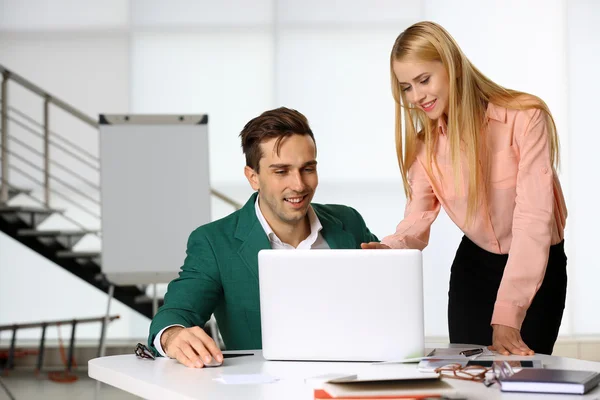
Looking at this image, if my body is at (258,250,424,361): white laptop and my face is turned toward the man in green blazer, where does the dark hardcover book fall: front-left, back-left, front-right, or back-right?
back-right

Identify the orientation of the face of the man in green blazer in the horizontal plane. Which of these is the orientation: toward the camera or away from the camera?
toward the camera

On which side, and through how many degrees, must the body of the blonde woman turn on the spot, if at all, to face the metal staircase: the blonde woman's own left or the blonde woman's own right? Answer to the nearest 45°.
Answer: approximately 90° to the blonde woman's own right

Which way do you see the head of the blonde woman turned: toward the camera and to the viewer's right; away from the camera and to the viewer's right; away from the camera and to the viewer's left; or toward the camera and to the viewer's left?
toward the camera and to the viewer's left

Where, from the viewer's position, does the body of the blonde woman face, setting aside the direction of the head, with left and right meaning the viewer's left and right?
facing the viewer and to the left of the viewer

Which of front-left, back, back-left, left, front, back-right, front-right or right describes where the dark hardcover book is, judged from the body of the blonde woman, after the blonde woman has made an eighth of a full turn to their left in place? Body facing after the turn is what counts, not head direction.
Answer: front
